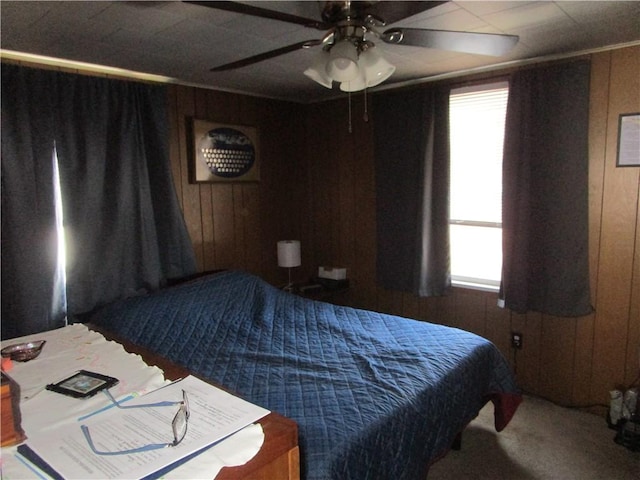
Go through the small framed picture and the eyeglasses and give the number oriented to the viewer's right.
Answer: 1

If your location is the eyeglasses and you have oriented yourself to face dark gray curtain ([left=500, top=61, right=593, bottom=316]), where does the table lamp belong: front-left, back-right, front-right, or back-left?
front-left

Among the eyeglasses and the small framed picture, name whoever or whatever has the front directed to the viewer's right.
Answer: the eyeglasses

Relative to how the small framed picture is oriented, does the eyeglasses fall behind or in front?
in front

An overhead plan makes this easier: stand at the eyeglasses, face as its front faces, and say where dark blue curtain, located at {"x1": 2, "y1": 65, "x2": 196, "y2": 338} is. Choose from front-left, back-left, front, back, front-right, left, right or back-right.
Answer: left

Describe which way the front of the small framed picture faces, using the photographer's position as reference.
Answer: facing the viewer and to the left of the viewer

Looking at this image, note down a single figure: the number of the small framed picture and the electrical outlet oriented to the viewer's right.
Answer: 0

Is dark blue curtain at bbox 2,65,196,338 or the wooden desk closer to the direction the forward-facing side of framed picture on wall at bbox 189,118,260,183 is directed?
the wooden desk

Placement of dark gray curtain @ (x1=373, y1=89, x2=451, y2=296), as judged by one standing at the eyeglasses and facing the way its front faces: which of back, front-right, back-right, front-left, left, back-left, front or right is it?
front-left

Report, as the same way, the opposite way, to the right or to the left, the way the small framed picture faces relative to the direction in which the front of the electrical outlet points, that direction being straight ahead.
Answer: the same way

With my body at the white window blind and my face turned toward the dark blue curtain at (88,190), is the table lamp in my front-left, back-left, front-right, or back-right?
front-right

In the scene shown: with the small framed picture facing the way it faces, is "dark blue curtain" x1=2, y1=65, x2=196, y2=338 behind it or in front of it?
in front

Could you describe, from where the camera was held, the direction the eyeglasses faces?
facing to the right of the viewer

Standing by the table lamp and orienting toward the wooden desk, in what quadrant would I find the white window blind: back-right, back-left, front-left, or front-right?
front-left

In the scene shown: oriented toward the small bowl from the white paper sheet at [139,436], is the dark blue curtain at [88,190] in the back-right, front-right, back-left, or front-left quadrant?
front-right

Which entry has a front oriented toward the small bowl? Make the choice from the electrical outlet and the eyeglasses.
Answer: the electrical outlet

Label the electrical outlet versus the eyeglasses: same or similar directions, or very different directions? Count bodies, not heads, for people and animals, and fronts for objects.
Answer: very different directions

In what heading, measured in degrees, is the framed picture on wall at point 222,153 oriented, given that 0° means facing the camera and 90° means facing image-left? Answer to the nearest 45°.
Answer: approximately 315°

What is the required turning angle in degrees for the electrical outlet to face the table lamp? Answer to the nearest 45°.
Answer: approximately 45° to its right
